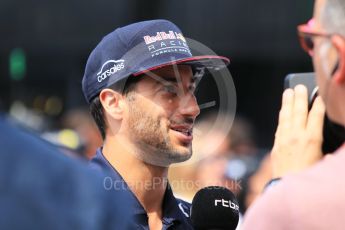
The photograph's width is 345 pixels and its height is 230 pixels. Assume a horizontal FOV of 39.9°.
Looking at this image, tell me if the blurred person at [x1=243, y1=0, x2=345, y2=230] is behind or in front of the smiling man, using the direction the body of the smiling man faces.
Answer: in front

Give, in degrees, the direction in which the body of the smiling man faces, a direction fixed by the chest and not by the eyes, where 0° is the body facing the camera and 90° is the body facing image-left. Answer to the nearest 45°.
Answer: approximately 315°

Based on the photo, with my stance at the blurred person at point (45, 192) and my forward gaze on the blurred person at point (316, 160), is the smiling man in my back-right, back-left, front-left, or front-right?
front-left

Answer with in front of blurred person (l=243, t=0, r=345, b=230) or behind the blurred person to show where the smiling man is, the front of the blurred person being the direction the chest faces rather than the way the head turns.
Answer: in front

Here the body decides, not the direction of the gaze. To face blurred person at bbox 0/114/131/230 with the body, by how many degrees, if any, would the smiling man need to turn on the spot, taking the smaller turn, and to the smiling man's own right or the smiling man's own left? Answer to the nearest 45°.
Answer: approximately 45° to the smiling man's own right

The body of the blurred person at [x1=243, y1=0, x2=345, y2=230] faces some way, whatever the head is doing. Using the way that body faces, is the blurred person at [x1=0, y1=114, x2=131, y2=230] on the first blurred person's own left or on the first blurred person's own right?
on the first blurred person's own left

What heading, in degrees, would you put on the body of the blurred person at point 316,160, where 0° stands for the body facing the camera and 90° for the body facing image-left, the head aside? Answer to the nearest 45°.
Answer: approximately 135°

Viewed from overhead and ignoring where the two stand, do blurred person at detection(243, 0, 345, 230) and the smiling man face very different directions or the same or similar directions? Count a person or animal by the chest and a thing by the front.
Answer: very different directions

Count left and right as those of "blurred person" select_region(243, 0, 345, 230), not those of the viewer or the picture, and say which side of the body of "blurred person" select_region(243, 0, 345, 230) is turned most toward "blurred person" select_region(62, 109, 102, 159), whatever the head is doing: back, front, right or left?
front

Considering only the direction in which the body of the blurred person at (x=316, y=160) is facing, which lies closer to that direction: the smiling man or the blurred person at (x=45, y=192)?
the smiling man

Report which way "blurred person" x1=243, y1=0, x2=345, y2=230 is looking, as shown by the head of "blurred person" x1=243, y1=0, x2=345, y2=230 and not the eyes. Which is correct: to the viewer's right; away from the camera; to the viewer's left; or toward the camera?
to the viewer's left

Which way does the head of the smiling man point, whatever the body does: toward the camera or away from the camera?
toward the camera
